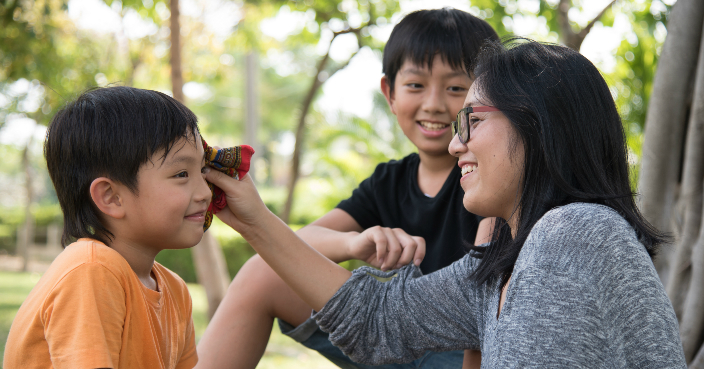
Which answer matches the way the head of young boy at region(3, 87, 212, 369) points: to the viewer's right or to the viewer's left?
to the viewer's right

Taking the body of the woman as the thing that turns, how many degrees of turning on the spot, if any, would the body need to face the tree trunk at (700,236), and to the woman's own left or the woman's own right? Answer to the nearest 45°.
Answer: approximately 135° to the woman's own right

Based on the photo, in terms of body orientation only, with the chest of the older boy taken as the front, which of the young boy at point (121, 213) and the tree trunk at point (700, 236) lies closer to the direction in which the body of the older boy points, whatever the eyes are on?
the young boy

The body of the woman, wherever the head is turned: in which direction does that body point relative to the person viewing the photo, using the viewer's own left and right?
facing to the left of the viewer

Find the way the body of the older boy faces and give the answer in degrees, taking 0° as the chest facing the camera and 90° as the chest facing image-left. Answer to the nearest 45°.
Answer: approximately 0°

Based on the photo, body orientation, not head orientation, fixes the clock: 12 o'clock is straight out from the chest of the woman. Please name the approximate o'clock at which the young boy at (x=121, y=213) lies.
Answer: The young boy is roughly at 12 o'clock from the woman.

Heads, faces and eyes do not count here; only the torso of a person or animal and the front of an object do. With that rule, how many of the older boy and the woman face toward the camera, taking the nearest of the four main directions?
1

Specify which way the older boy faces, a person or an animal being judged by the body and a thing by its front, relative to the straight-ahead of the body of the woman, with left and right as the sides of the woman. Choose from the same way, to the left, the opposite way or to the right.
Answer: to the left

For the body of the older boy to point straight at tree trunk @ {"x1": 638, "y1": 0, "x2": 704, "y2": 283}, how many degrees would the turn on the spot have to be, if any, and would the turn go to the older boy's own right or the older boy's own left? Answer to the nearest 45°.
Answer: approximately 135° to the older boy's own left

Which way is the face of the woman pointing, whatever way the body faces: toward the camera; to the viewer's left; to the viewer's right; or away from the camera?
to the viewer's left

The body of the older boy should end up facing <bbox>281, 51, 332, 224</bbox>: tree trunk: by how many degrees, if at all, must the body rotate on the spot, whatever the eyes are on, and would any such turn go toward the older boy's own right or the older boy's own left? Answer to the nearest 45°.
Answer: approximately 180°

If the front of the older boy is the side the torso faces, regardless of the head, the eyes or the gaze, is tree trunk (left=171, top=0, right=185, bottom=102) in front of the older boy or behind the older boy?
behind
